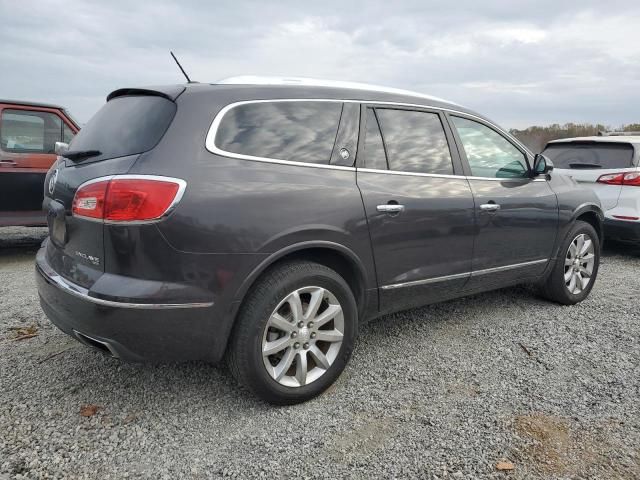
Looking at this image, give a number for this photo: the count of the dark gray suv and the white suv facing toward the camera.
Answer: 0

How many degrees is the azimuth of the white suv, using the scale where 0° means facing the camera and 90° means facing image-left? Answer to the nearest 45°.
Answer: approximately 225°

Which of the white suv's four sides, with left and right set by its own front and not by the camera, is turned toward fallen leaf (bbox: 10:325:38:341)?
back

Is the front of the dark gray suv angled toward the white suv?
yes

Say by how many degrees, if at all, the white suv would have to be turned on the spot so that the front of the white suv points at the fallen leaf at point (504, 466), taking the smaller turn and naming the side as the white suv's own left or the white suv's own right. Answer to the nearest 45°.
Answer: approximately 135° to the white suv's own right
